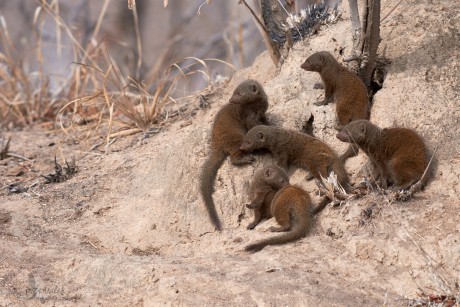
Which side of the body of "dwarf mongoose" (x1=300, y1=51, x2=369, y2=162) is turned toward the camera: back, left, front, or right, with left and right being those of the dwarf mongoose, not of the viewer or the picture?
left

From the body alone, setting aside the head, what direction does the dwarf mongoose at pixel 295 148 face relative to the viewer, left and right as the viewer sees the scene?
facing to the left of the viewer

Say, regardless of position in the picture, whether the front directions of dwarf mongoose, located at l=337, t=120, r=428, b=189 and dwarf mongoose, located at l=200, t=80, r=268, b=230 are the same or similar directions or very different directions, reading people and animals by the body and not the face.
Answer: very different directions

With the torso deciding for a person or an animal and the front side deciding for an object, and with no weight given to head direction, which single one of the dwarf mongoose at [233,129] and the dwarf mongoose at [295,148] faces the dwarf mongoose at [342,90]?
the dwarf mongoose at [233,129]

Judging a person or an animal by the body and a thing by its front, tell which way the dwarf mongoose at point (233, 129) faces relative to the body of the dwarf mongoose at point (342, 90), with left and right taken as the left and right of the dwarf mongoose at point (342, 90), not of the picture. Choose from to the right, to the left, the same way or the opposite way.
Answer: the opposite way

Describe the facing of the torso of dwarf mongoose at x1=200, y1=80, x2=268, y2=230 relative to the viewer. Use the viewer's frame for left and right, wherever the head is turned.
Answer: facing to the right of the viewer

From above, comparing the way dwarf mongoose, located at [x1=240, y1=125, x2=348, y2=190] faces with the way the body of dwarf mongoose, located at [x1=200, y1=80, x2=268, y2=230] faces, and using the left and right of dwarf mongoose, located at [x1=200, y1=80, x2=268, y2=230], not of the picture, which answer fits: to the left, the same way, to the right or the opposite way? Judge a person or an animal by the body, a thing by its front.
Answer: the opposite way

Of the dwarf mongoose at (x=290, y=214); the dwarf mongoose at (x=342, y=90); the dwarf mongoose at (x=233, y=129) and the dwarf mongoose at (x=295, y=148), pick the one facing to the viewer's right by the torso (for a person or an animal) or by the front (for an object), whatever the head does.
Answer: the dwarf mongoose at (x=233, y=129)

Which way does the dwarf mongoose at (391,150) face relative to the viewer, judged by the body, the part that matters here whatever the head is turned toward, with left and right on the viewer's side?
facing to the left of the viewer
